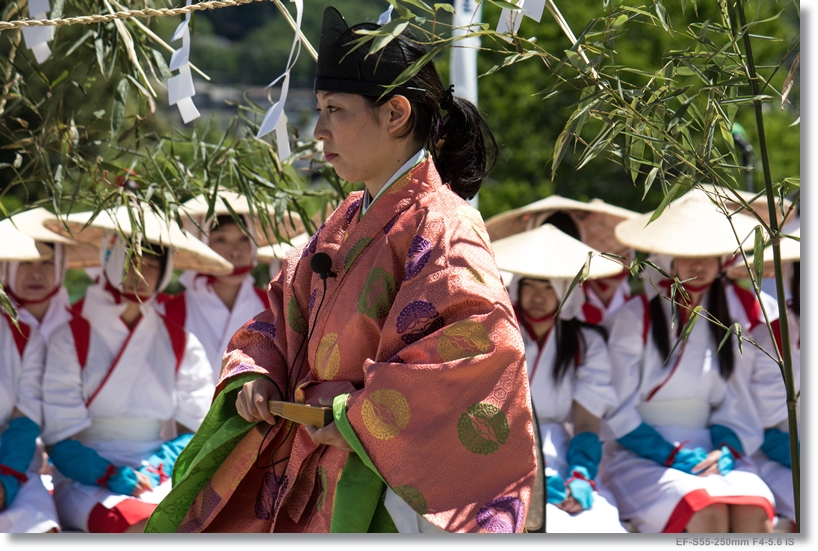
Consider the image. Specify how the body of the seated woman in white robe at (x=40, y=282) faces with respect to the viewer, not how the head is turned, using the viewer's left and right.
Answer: facing the viewer

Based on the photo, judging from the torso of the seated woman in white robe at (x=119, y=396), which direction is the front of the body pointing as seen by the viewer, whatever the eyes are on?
toward the camera

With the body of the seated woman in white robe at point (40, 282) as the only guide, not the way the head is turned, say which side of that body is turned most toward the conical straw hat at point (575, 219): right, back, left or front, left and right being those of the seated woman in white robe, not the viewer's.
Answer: left

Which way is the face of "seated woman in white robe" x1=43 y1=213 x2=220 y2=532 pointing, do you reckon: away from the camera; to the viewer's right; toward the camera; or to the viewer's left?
toward the camera

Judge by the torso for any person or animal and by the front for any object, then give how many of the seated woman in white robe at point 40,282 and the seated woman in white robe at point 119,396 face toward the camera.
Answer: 2

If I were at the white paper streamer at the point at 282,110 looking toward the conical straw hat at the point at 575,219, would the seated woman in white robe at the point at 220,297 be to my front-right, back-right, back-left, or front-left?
front-left

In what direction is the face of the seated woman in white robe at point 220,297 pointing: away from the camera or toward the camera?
toward the camera

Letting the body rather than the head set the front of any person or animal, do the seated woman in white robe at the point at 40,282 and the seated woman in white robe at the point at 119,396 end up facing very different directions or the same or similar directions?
same or similar directions

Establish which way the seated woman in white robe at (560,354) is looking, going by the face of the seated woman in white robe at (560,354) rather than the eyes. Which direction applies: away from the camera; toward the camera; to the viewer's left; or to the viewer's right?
toward the camera

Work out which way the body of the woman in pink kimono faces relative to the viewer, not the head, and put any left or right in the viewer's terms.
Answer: facing the viewer and to the left of the viewer

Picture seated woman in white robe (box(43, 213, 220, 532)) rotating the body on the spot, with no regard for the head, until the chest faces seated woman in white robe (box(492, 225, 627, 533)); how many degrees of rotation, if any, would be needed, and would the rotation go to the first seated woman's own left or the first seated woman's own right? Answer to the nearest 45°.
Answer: approximately 90° to the first seated woman's own left
